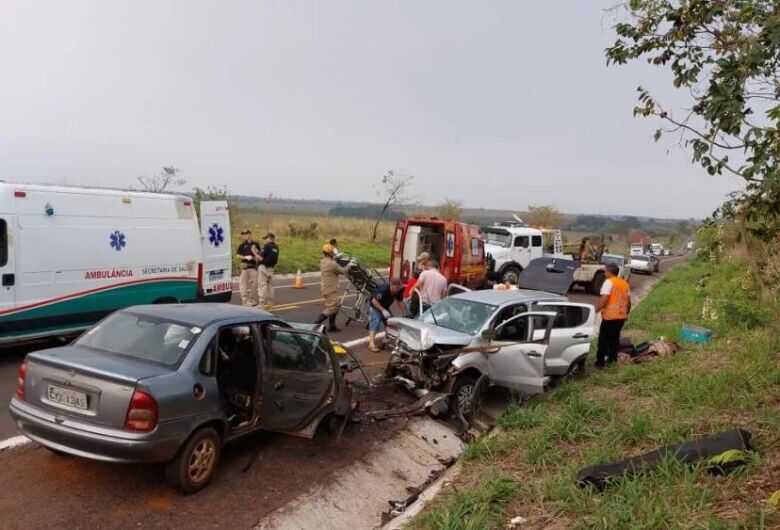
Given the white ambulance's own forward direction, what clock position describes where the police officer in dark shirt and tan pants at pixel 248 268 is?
The police officer in dark shirt and tan pants is roughly at 6 o'clock from the white ambulance.

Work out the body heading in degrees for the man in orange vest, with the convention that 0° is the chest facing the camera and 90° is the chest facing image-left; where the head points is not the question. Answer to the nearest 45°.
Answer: approximately 135°

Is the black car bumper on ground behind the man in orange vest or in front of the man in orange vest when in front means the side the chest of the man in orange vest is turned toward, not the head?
behind

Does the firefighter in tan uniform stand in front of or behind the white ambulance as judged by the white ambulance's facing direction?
behind

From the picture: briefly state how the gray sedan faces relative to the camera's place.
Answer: facing away from the viewer and to the right of the viewer

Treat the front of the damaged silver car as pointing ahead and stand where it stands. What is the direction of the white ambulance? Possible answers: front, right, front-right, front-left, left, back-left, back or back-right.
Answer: front-right

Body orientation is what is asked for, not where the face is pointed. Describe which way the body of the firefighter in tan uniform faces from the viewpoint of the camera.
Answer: to the viewer's right

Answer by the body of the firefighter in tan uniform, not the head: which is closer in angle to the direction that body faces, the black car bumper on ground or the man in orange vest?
the man in orange vest

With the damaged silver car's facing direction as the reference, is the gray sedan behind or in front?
in front

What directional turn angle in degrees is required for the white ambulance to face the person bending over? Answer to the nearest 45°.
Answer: approximately 135° to its left

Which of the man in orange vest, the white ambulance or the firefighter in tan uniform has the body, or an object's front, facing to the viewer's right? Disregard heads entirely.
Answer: the firefighter in tan uniform

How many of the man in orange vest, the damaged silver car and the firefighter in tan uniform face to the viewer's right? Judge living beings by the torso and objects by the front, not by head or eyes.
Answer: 1

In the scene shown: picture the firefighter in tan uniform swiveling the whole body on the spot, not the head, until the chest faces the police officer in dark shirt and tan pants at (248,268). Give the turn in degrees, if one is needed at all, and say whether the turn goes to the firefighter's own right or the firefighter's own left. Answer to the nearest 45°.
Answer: approximately 135° to the firefighter's own left

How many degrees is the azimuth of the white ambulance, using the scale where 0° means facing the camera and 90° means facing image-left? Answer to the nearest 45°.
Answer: approximately 45°

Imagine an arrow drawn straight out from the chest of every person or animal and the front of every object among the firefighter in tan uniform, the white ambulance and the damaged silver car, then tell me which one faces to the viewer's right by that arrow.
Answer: the firefighter in tan uniform

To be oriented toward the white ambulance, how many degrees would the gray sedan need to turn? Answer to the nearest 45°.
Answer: approximately 45° to its left
